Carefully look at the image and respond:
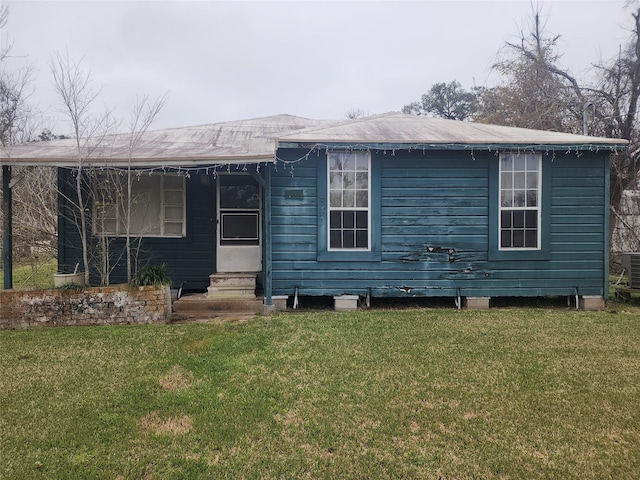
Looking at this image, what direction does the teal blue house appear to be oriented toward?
toward the camera

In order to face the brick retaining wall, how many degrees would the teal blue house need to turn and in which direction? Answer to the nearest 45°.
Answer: approximately 90° to its right

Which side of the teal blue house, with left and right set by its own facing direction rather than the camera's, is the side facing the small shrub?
right
